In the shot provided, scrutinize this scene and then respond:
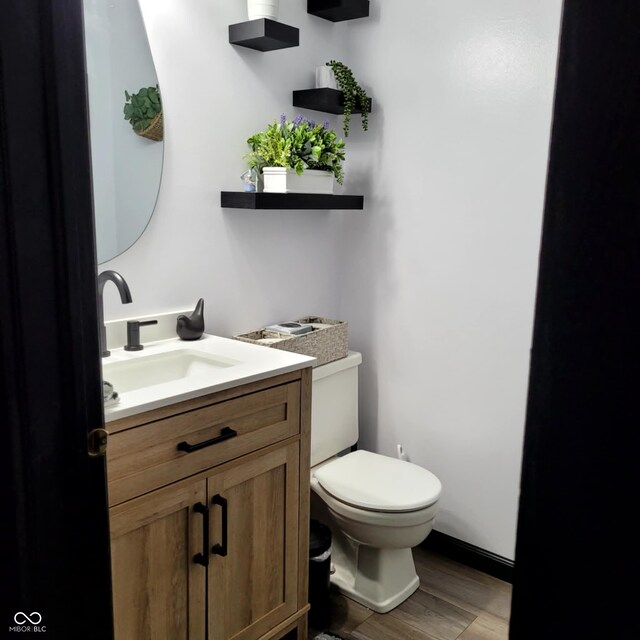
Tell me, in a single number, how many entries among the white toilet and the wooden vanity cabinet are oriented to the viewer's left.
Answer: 0

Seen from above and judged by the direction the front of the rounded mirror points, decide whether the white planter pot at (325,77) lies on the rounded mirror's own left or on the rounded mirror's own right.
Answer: on the rounded mirror's own left

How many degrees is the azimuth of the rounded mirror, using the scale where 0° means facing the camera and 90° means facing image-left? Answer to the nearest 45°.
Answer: approximately 315°

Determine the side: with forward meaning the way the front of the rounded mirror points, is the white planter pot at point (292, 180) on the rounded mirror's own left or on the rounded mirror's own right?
on the rounded mirror's own left

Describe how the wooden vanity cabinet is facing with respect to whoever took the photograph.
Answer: facing the viewer and to the right of the viewer
